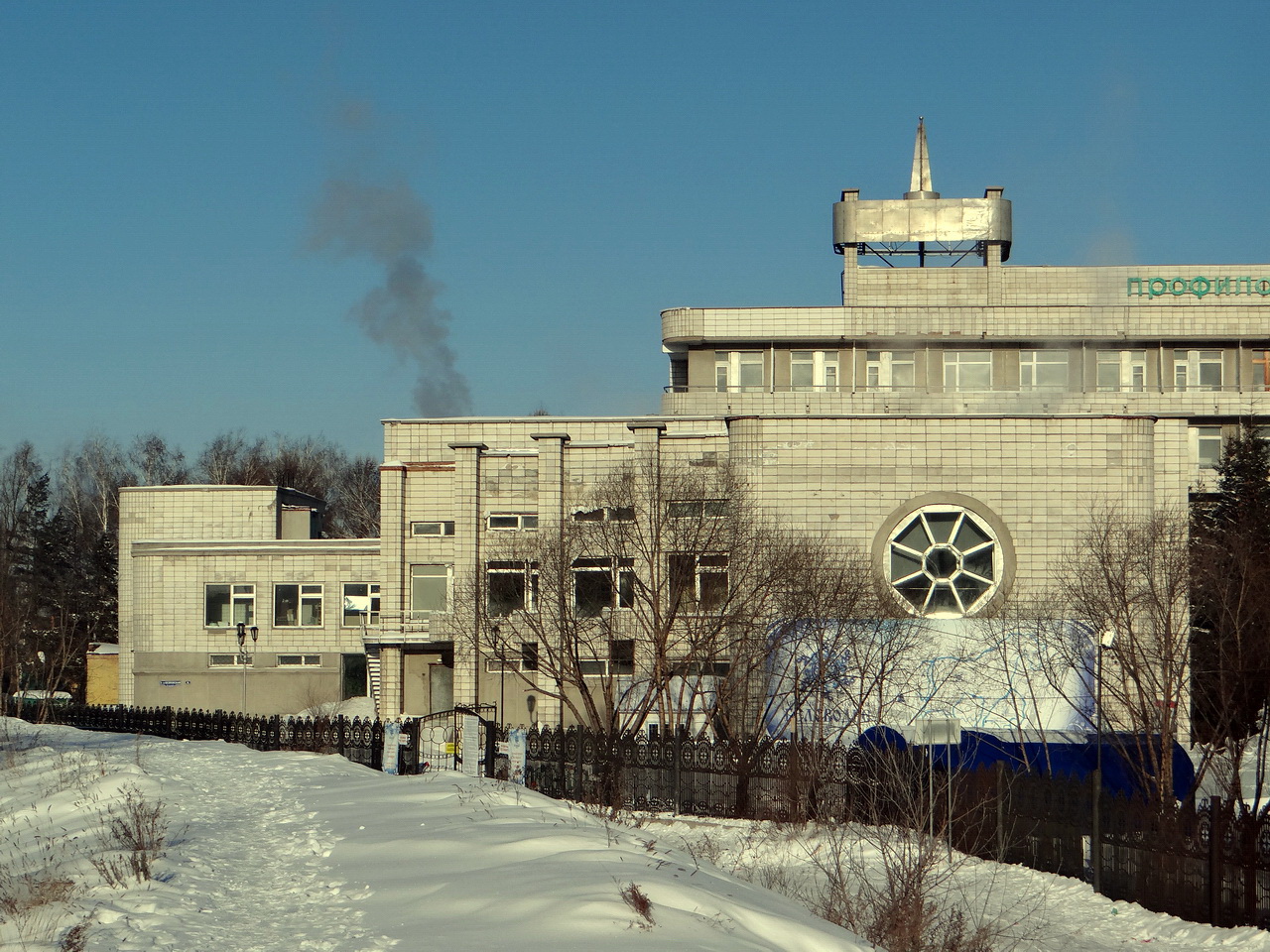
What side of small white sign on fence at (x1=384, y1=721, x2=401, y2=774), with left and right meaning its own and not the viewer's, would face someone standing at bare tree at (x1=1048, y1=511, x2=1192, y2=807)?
left

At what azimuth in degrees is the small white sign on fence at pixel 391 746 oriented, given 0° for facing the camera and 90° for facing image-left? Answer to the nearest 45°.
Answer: approximately 0°

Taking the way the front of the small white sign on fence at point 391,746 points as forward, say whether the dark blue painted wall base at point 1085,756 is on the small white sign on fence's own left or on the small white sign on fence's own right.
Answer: on the small white sign on fence's own left

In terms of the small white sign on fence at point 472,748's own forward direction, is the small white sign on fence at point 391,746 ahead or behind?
behind

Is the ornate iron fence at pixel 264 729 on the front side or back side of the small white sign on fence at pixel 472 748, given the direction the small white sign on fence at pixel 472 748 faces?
on the back side

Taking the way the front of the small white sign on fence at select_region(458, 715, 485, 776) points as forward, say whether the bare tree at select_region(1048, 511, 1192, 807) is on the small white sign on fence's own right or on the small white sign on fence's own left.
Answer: on the small white sign on fence's own left

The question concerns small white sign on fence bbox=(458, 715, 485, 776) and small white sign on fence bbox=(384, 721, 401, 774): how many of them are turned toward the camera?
2
